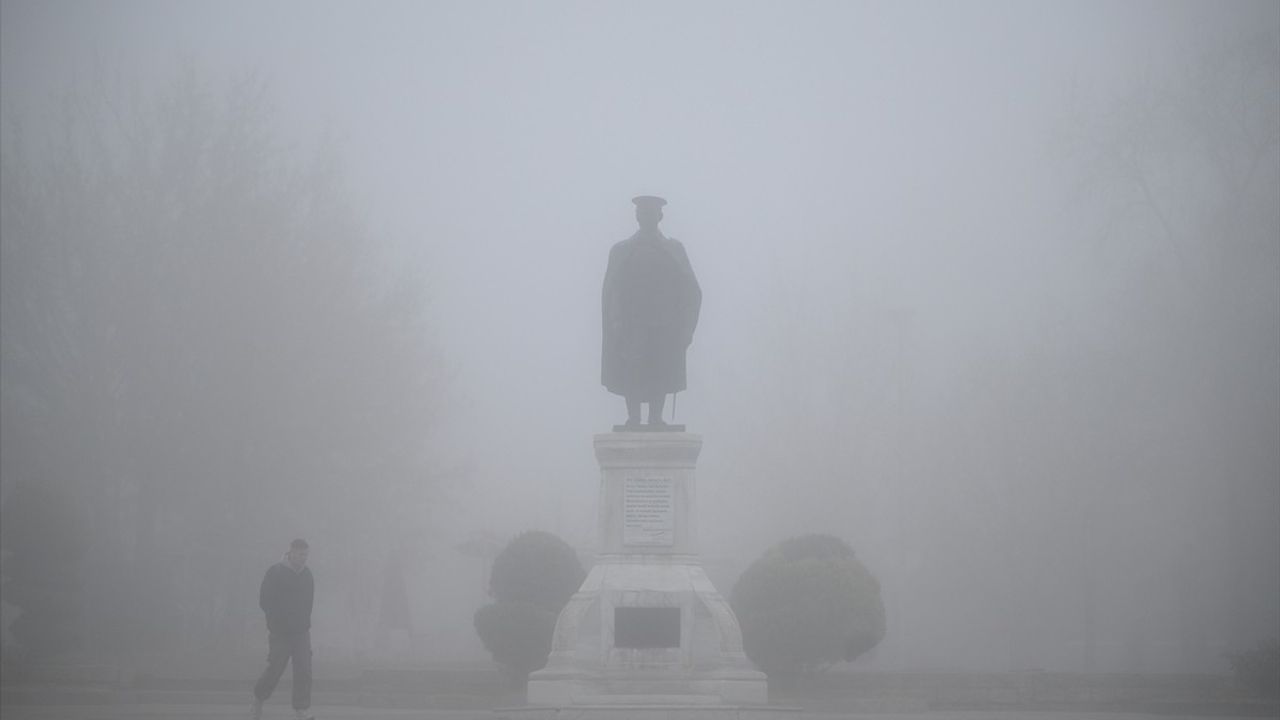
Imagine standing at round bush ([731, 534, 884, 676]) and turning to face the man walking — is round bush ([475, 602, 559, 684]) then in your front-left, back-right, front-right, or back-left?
front-right

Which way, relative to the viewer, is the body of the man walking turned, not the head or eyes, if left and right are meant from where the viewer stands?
facing the viewer and to the right of the viewer

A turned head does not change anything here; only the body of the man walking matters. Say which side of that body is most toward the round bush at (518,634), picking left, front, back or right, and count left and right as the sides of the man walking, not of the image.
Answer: left

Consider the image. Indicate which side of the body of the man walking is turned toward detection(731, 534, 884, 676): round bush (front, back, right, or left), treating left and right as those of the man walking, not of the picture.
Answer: left

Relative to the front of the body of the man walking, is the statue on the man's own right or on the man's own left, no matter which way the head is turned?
on the man's own left

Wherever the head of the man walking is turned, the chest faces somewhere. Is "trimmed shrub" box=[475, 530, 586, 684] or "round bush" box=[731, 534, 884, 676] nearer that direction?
the round bush
